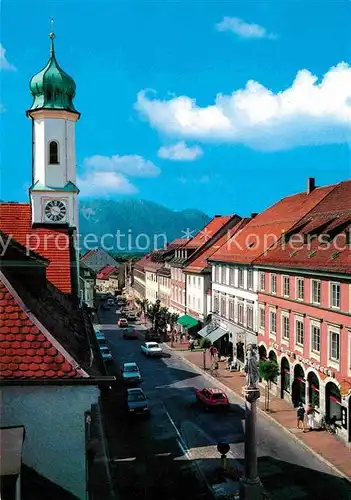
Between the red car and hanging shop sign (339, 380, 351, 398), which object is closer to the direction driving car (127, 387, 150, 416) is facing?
the hanging shop sign

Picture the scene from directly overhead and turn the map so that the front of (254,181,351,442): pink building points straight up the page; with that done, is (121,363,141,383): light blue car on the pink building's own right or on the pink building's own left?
on the pink building's own right

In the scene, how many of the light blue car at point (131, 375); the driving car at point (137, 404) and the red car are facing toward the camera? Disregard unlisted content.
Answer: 2

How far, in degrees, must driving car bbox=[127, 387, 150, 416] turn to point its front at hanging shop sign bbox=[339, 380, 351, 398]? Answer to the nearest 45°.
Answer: approximately 45° to its left

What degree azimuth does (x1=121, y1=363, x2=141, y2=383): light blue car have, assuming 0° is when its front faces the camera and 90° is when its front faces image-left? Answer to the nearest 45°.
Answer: approximately 0°

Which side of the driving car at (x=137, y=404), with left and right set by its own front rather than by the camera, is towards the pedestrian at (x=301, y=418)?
left

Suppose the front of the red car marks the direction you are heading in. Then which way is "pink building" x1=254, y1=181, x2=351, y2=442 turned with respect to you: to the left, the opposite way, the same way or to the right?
to the left

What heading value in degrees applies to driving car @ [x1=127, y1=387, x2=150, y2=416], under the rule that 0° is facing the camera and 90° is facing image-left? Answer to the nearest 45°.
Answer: approximately 0°

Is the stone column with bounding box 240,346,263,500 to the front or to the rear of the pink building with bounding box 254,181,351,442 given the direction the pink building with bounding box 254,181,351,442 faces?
to the front

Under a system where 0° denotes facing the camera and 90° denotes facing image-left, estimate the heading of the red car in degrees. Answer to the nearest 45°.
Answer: approximately 135°

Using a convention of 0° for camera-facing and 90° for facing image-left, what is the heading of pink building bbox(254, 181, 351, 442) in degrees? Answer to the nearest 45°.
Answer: approximately 45°
